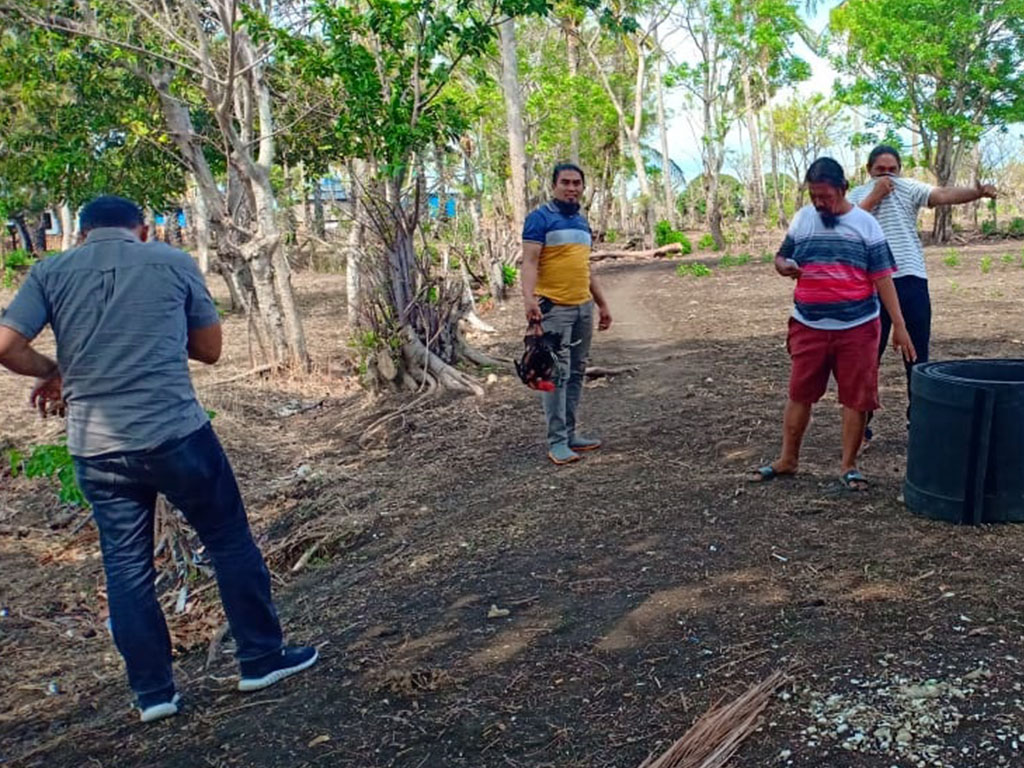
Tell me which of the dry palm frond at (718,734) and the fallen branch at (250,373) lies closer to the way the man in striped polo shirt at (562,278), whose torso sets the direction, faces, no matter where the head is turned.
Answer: the dry palm frond

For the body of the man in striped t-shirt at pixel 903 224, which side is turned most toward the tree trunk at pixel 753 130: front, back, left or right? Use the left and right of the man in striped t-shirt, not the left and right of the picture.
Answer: back

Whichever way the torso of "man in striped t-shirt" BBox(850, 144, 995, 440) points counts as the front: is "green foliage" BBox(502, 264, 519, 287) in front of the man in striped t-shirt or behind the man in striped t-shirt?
behind

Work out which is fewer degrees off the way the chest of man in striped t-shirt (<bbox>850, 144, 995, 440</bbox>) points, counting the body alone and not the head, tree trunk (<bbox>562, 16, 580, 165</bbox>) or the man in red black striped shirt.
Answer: the man in red black striped shirt

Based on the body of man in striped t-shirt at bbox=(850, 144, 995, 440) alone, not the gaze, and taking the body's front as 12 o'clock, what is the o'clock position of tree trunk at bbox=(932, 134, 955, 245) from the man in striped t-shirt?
The tree trunk is roughly at 6 o'clock from the man in striped t-shirt.

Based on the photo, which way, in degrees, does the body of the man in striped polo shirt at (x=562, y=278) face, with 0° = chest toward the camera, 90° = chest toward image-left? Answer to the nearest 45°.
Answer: approximately 315°

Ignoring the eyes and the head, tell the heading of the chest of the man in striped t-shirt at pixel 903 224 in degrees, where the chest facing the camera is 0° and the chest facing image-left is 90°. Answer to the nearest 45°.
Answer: approximately 0°

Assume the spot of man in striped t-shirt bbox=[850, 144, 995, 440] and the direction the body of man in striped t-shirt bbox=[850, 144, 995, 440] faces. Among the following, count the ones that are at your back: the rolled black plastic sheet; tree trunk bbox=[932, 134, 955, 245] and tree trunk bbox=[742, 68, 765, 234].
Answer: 2
